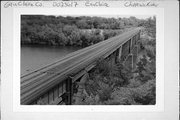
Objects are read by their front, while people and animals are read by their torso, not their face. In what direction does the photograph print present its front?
toward the camera
